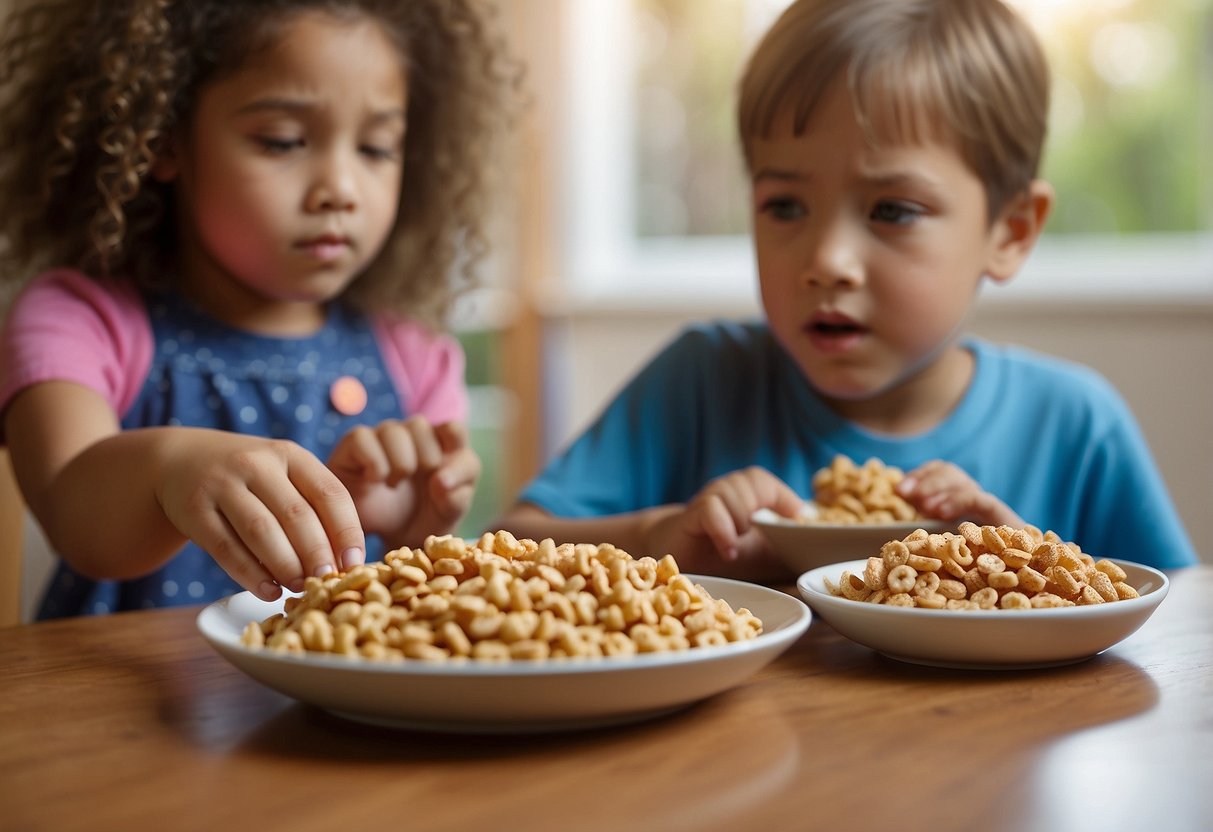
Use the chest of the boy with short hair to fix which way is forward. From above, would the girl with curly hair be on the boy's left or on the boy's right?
on the boy's right

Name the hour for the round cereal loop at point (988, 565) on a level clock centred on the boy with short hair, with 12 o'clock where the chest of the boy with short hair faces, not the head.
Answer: The round cereal loop is roughly at 12 o'clock from the boy with short hair.

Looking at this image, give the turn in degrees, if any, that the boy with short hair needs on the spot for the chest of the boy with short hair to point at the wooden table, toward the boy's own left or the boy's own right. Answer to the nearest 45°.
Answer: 0° — they already face it

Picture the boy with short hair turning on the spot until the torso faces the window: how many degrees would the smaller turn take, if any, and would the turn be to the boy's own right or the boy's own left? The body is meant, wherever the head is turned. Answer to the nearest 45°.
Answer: approximately 180°
